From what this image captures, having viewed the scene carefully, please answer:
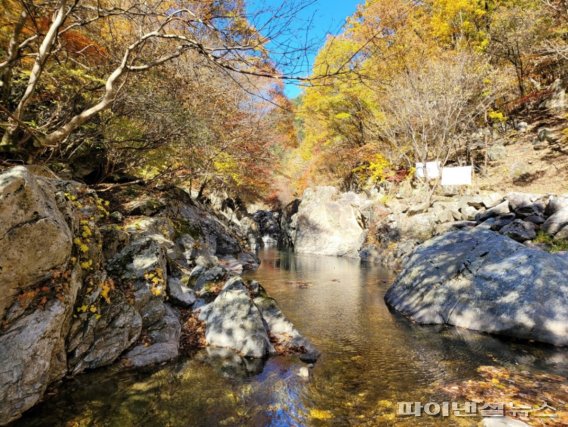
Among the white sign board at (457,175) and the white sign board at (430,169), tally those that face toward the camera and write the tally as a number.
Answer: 2

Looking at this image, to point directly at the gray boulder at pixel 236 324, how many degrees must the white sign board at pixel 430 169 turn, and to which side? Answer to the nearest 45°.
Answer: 0° — it already faces it

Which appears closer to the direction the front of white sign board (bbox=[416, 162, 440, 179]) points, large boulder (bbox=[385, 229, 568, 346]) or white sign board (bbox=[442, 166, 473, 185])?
the large boulder

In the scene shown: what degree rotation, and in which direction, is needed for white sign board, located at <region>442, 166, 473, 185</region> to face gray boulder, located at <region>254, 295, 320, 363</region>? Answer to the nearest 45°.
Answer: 0° — it already faces it

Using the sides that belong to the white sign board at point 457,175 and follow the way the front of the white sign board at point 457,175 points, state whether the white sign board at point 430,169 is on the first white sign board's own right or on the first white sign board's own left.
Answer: on the first white sign board's own right

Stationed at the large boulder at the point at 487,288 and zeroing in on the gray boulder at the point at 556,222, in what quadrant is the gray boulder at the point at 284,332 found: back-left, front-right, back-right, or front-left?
back-left

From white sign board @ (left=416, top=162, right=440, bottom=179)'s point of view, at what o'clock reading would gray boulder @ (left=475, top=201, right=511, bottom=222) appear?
The gray boulder is roughly at 11 o'clock from the white sign board.

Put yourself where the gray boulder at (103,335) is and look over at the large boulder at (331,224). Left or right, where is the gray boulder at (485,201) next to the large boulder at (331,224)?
right

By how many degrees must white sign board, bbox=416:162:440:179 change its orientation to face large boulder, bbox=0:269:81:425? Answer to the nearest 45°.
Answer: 0° — it already faces it

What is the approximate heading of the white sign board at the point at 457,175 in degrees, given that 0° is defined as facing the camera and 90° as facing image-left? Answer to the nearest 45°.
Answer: approximately 0°

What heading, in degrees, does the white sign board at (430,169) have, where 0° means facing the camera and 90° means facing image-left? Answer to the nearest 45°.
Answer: approximately 0°
